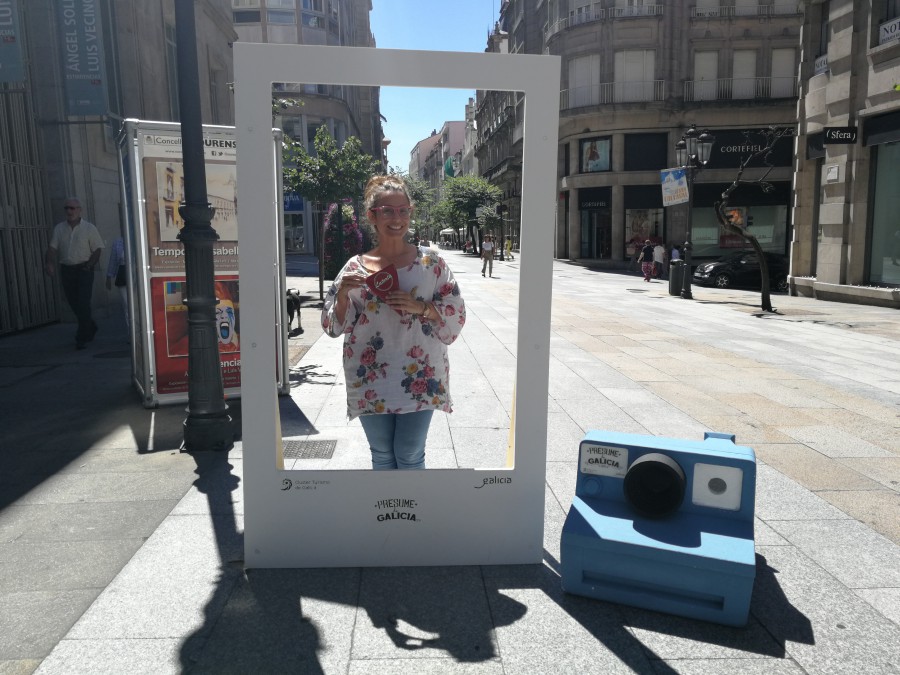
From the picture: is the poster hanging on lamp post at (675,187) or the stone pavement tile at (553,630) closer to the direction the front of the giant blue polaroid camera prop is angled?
the stone pavement tile

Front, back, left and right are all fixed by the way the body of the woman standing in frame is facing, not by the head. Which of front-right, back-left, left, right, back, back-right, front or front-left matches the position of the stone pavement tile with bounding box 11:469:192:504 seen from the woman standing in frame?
back-right

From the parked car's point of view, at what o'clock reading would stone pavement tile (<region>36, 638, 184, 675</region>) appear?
The stone pavement tile is roughly at 9 o'clock from the parked car.

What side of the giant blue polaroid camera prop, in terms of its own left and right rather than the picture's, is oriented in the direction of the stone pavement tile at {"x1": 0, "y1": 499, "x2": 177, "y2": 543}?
right

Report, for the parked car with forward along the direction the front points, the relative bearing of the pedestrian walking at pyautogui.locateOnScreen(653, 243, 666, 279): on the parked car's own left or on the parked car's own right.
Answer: on the parked car's own right

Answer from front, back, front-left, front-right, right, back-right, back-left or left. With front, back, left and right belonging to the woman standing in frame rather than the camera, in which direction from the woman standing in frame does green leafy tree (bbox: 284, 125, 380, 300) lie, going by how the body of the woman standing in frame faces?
back

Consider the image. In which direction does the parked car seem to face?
to the viewer's left

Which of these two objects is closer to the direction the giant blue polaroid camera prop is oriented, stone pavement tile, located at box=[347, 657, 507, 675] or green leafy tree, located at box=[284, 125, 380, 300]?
the stone pavement tile
